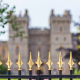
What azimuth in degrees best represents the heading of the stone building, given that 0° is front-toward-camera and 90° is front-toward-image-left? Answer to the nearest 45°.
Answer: approximately 0°
